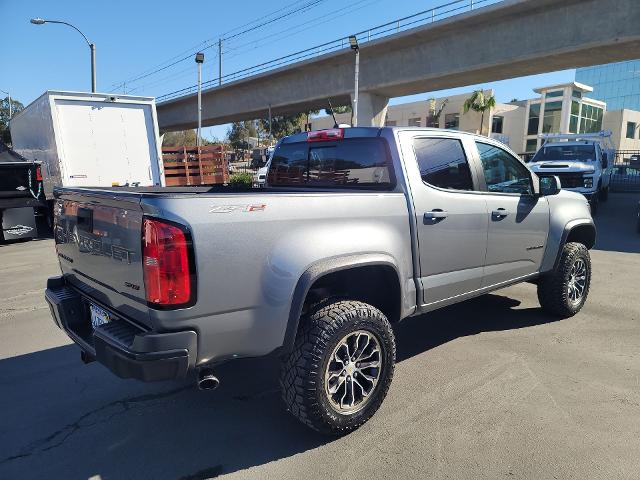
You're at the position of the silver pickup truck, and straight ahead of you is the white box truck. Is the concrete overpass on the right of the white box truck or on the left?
right

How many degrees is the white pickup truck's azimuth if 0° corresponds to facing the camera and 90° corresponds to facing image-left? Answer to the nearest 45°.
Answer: approximately 45°

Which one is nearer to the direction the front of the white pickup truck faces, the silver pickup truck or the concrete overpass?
the silver pickup truck

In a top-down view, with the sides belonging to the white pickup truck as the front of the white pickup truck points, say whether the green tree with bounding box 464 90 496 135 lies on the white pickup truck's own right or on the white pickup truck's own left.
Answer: on the white pickup truck's own right

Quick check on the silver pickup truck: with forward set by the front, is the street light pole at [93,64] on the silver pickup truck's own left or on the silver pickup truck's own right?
on the silver pickup truck's own left

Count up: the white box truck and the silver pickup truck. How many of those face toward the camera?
0

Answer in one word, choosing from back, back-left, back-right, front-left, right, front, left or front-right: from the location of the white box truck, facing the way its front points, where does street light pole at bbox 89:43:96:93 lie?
front-right

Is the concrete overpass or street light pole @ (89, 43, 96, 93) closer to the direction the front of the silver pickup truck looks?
the concrete overpass

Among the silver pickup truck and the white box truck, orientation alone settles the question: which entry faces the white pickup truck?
the silver pickup truck

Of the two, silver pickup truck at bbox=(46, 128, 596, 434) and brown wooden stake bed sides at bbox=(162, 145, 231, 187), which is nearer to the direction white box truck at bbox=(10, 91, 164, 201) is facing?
the brown wooden stake bed sides

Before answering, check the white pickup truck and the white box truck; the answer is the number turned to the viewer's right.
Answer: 0

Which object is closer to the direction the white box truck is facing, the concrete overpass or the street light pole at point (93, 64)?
the street light pole

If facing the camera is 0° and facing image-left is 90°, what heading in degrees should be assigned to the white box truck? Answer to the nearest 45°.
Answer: approximately 135°

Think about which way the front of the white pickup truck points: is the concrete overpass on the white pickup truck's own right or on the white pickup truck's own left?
on the white pickup truck's own right
